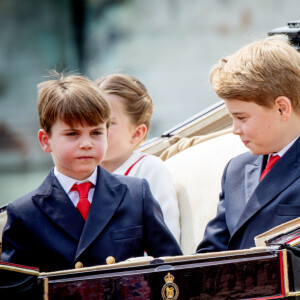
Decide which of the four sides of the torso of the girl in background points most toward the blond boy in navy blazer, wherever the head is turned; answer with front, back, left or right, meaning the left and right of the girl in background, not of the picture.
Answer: left

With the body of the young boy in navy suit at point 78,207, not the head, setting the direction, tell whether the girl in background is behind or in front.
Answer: behind

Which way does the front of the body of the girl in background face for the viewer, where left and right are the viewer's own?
facing the viewer and to the left of the viewer

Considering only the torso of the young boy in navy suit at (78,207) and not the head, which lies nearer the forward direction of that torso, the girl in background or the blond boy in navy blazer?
the blond boy in navy blazer

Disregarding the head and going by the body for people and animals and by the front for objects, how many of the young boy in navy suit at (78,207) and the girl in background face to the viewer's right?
0

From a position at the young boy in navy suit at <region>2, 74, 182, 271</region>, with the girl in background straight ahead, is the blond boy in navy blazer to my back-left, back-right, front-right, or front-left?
front-right

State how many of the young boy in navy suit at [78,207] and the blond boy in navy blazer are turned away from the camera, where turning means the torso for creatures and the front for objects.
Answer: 0

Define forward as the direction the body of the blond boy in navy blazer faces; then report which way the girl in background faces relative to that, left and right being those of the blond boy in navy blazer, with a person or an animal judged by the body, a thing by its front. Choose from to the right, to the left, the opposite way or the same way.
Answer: the same way

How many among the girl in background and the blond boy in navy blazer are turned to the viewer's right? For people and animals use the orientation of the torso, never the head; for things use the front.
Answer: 0

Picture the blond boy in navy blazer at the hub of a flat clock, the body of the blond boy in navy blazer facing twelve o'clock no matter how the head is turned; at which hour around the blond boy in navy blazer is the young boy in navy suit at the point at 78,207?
The young boy in navy suit is roughly at 1 o'clock from the blond boy in navy blazer.

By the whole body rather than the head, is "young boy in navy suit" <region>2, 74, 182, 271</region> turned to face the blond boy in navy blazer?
no

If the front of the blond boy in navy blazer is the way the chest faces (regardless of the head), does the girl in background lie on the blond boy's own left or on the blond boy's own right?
on the blond boy's own right

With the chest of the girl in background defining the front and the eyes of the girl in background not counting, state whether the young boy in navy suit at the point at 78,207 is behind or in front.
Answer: in front

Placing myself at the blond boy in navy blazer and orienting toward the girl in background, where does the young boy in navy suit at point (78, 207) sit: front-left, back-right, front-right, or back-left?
front-left

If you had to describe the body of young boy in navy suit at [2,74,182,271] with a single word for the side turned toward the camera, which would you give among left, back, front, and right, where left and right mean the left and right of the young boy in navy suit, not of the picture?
front

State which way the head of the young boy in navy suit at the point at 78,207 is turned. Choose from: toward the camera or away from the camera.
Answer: toward the camera
